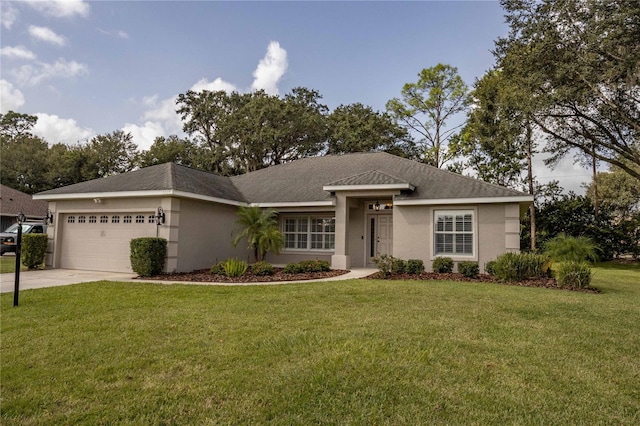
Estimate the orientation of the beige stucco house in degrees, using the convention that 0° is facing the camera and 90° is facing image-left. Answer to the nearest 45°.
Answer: approximately 0°

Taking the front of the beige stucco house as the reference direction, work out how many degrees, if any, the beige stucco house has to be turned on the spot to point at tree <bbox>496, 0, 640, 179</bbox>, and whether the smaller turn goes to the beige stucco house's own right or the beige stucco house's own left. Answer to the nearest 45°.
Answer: approximately 90° to the beige stucco house's own left

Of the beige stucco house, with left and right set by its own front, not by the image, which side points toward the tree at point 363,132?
back

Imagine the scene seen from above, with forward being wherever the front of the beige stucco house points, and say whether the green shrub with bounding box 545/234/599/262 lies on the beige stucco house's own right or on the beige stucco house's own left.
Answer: on the beige stucco house's own left

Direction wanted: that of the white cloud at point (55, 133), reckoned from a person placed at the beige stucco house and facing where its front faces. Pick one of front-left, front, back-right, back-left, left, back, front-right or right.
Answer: back-right

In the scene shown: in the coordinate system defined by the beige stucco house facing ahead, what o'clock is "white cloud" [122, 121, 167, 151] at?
The white cloud is roughly at 5 o'clock from the beige stucco house.

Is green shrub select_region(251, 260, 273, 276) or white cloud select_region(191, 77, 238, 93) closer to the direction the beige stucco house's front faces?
the green shrub

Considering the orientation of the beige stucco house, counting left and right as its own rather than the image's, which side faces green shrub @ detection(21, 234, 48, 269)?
right

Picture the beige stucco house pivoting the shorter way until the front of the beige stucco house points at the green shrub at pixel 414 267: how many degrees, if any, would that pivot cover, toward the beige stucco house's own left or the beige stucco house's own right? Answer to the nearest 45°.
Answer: approximately 45° to the beige stucco house's own left
